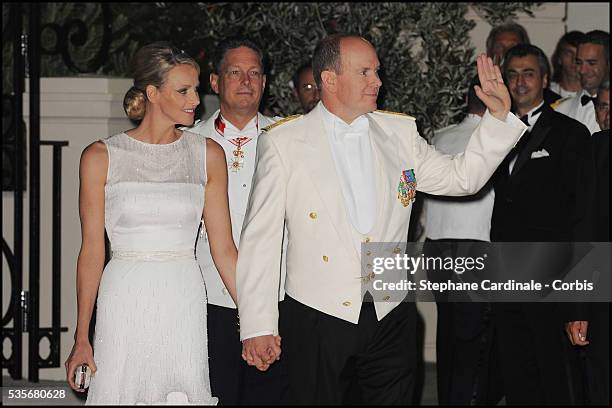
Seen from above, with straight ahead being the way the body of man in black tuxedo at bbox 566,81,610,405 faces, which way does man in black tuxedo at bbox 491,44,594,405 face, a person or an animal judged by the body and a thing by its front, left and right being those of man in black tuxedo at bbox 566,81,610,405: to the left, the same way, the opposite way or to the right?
the same way

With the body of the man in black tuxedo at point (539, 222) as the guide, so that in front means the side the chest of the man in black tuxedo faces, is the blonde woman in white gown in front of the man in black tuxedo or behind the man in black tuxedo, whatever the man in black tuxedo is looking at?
in front

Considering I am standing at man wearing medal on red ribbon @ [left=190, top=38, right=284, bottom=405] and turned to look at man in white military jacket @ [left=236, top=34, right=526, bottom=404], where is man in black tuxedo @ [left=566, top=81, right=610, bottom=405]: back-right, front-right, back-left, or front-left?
front-left

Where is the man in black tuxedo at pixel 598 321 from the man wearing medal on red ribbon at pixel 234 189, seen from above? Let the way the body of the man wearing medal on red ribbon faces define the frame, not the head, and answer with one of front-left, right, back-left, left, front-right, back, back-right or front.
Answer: left

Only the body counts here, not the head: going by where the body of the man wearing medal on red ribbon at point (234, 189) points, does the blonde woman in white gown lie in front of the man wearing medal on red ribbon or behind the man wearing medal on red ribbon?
in front

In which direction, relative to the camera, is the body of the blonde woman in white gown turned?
toward the camera

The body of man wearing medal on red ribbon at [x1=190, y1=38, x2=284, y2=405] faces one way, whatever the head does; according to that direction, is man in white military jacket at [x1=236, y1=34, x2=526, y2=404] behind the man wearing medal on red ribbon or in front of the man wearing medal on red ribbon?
in front

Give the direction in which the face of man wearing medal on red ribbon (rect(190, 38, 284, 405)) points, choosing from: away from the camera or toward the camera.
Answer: toward the camera

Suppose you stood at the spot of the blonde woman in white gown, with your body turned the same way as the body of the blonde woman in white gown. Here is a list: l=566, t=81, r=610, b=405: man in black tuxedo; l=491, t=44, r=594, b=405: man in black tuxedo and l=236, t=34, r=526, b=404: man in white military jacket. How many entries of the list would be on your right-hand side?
0

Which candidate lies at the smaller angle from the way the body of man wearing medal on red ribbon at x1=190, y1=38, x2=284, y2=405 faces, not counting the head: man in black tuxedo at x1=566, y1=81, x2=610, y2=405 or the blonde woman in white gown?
the blonde woman in white gown

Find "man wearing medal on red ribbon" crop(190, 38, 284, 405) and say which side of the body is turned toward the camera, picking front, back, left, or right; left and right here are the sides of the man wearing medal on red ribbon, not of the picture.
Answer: front

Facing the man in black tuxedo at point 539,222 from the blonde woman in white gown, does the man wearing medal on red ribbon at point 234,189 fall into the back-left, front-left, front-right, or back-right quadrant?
front-left

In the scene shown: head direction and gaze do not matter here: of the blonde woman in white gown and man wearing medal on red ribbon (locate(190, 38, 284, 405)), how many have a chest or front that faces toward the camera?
2

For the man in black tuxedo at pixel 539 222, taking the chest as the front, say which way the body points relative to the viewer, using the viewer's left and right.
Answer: facing the viewer and to the left of the viewer
